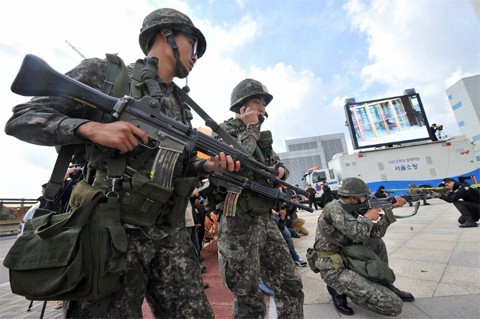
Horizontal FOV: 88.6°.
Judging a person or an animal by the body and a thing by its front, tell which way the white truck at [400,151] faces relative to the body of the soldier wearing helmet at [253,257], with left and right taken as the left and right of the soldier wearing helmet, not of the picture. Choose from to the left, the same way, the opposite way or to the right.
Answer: the opposite way

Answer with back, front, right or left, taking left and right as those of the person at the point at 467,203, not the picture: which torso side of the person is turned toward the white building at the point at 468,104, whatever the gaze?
right

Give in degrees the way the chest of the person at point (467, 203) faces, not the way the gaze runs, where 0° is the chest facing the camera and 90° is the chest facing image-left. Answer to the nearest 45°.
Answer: approximately 90°

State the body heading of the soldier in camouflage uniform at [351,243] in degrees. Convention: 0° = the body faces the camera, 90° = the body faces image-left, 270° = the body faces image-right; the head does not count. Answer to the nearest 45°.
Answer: approximately 270°

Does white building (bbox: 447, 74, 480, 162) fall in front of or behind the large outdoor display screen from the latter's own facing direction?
behind

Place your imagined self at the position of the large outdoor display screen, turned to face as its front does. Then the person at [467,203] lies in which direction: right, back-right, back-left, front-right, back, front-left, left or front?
front

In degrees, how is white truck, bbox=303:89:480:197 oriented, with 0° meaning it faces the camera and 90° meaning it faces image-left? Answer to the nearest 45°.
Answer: approximately 90°

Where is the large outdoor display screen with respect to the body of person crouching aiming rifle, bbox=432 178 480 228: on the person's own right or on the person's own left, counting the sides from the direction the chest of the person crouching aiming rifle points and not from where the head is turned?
on the person's own right

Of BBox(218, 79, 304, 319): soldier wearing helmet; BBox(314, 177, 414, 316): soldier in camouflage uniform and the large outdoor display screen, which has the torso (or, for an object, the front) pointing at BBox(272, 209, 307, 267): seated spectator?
the large outdoor display screen

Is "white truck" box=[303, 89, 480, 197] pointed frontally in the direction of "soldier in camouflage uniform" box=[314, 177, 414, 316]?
no

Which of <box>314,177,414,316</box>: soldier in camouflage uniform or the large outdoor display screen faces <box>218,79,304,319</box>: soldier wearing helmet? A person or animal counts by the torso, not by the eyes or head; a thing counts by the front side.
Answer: the large outdoor display screen

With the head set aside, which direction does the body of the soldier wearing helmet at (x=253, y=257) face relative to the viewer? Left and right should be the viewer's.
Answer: facing the viewer and to the right of the viewer

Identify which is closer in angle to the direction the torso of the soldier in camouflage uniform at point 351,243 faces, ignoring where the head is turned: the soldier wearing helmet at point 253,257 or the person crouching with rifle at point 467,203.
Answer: the person crouching with rifle

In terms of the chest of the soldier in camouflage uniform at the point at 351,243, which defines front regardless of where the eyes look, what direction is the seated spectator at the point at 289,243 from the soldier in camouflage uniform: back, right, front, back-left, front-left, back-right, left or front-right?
back-left

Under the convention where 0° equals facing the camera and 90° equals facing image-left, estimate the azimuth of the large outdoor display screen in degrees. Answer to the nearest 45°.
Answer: approximately 0°

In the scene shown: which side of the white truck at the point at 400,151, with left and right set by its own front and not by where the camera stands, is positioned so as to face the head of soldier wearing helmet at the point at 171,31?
left

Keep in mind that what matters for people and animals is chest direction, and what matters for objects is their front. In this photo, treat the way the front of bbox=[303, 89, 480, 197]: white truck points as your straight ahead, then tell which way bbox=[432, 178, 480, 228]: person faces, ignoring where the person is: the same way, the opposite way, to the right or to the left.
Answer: the same way
